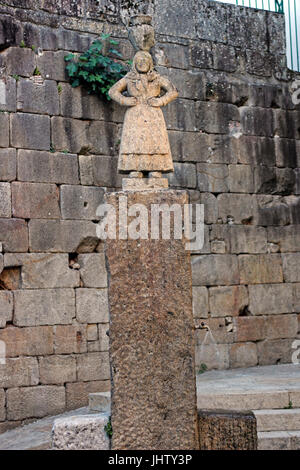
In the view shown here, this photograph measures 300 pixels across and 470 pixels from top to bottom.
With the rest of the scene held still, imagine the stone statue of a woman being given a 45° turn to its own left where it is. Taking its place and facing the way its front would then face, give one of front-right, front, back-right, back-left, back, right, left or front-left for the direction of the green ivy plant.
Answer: back-left

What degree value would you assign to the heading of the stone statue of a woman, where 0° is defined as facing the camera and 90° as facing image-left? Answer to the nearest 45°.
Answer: approximately 0°
